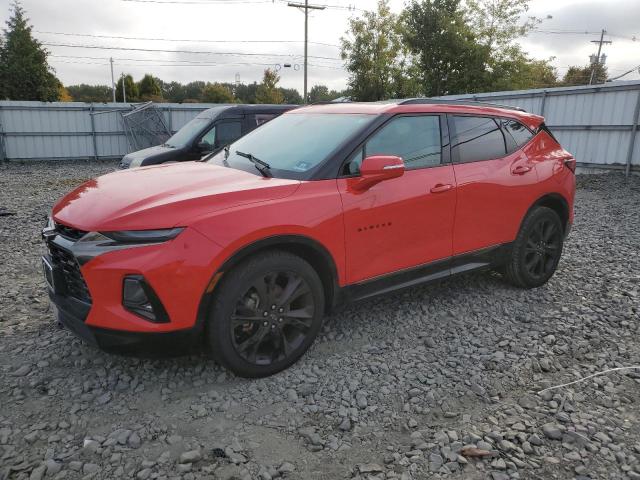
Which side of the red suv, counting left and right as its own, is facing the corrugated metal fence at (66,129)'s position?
right

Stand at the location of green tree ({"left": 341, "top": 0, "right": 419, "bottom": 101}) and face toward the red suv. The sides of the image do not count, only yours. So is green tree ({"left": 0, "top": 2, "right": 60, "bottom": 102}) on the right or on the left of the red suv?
right

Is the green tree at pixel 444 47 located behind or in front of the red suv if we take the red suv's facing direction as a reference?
behind

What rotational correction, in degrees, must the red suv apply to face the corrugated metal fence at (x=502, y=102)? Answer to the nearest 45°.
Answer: approximately 180°

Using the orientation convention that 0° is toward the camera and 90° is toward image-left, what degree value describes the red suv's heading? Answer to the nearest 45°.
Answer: approximately 45°

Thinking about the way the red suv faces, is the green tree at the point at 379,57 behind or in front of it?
behind
